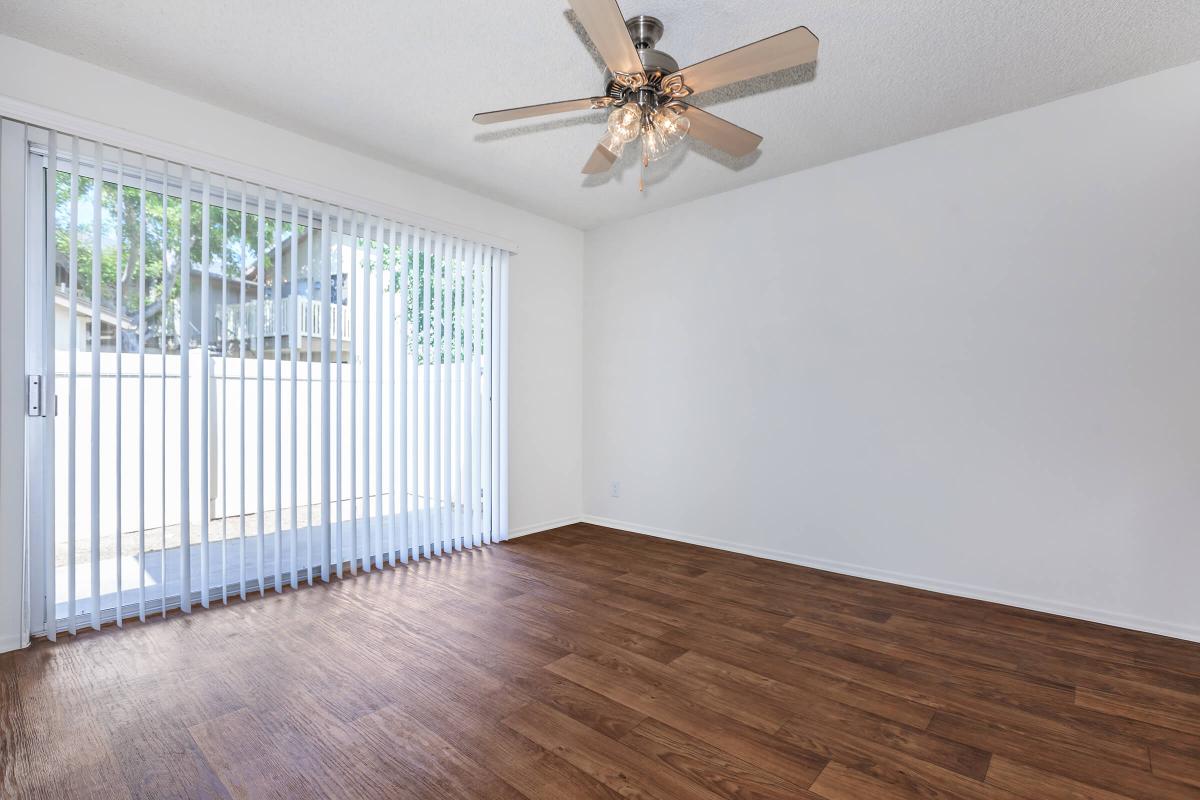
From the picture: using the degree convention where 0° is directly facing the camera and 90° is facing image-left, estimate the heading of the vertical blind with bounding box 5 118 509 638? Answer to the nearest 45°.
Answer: approximately 315°

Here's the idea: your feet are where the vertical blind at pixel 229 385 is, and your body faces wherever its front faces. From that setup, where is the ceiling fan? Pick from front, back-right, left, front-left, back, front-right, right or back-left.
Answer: front
